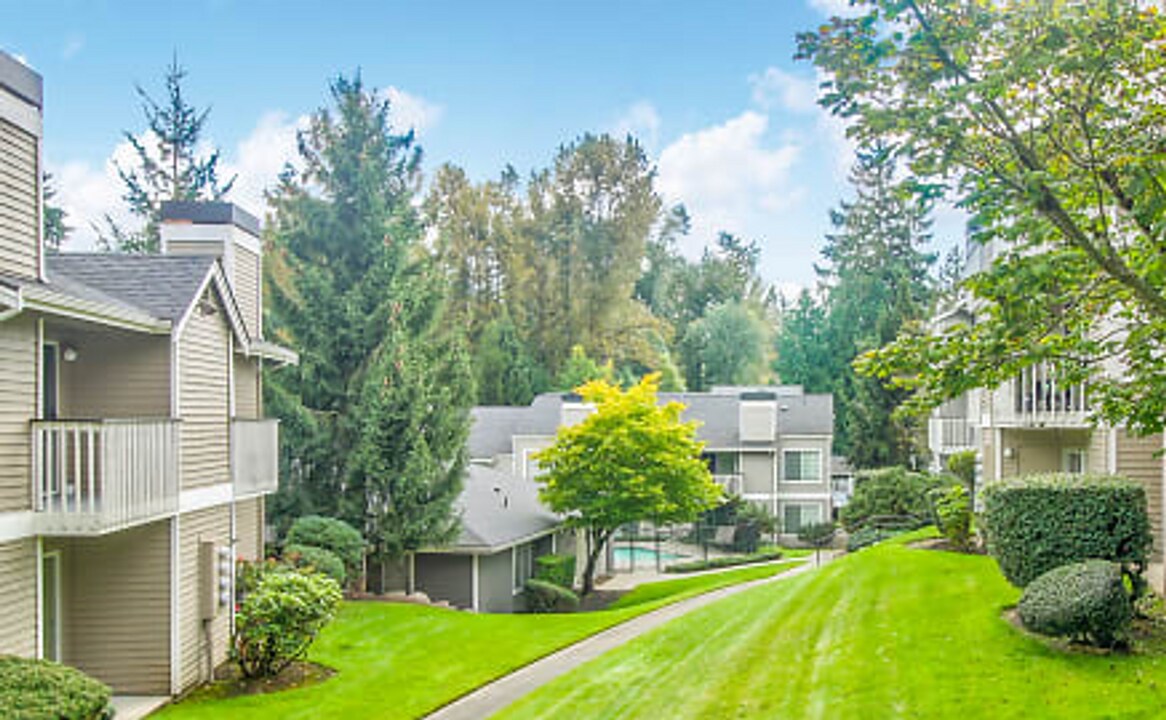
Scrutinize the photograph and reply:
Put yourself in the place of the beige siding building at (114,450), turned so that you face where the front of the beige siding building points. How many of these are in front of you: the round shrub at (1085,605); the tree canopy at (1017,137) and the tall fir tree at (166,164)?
2

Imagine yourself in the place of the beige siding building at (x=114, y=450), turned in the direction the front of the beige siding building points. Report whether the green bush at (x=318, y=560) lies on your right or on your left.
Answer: on your left

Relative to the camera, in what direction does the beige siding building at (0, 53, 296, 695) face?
facing the viewer and to the right of the viewer

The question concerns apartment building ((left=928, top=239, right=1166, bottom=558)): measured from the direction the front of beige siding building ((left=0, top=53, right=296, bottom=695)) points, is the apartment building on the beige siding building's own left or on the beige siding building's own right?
on the beige siding building's own left

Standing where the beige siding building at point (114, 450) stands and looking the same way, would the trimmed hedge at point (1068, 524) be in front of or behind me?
in front

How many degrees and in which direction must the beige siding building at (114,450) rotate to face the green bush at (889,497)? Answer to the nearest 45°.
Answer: approximately 90° to its left

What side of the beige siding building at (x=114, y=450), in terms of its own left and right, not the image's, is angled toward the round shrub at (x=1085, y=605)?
front
